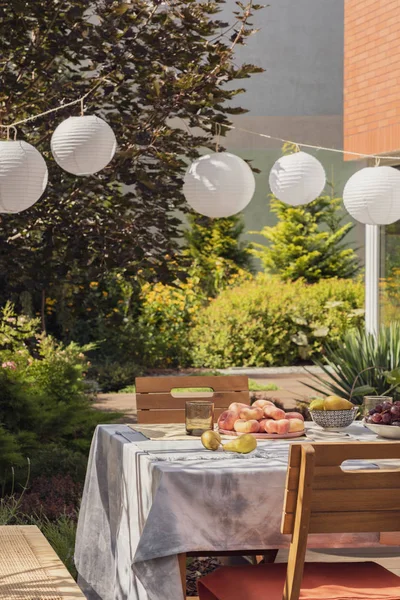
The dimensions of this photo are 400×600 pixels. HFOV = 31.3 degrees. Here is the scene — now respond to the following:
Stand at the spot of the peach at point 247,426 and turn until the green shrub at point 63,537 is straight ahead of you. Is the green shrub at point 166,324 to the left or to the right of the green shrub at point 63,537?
right

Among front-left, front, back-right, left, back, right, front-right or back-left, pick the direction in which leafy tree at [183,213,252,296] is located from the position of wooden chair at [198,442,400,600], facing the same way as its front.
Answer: front-right

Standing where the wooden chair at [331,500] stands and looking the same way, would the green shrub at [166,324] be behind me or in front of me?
in front

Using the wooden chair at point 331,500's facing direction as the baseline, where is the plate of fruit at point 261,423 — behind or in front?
in front

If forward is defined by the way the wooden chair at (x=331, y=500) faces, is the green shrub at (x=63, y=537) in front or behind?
in front

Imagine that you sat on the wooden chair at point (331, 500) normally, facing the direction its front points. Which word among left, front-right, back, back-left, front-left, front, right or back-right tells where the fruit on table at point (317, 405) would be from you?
front-right

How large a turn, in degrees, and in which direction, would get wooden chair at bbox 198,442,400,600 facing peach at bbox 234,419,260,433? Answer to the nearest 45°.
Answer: approximately 45° to its right

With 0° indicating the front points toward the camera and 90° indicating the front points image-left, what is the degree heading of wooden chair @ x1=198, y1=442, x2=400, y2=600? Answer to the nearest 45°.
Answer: approximately 135°

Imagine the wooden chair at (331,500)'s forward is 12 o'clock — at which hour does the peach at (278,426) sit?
The peach is roughly at 1 o'clock from the wooden chair.
